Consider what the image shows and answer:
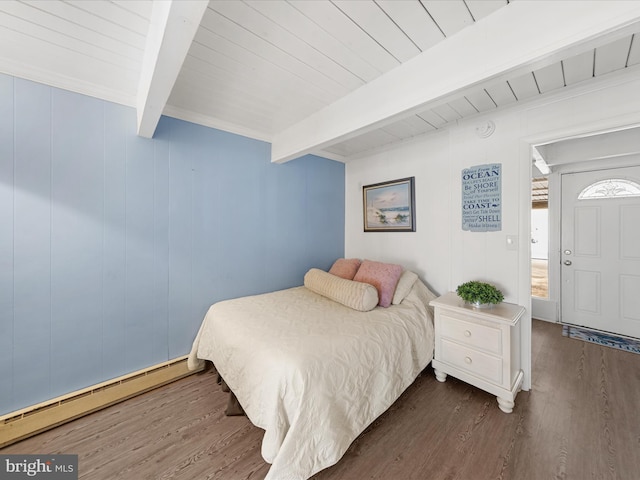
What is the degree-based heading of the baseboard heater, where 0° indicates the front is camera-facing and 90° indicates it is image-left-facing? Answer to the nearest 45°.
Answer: approximately 315°

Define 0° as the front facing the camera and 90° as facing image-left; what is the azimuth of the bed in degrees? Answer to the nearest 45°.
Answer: approximately 45°

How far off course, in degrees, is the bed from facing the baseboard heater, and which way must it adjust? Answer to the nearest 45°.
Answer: approximately 45° to its right

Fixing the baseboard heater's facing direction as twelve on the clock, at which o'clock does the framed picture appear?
The framed picture is roughly at 9 o'clock from the baseboard heater.

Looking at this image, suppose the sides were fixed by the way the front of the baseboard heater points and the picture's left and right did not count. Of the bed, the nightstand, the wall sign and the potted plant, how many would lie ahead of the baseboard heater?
4

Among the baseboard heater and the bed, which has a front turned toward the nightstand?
the baseboard heater

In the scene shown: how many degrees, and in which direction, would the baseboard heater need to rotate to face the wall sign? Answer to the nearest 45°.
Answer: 0° — it already faces it

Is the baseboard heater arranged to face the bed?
yes

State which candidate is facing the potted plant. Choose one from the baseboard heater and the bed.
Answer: the baseboard heater

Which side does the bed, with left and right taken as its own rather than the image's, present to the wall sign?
back

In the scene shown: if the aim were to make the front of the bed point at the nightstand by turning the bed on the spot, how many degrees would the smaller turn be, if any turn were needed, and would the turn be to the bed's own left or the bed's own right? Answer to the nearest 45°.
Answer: approximately 135° to the bed's own left
